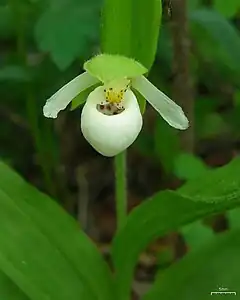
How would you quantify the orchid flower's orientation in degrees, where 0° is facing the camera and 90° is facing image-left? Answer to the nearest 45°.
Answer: approximately 0°
